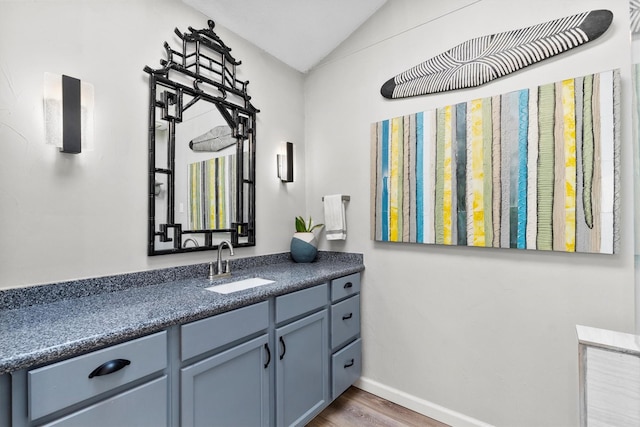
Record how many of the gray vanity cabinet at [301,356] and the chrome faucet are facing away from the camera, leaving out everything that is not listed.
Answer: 0

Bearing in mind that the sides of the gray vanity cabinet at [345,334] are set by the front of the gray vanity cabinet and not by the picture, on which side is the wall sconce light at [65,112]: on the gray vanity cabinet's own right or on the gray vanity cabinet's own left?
on the gray vanity cabinet's own right

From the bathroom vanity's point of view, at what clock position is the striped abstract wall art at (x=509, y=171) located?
The striped abstract wall art is roughly at 11 o'clock from the bathroom vanity.

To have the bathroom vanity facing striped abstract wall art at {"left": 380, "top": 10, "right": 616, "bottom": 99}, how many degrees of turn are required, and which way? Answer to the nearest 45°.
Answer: approximately 45° to its left

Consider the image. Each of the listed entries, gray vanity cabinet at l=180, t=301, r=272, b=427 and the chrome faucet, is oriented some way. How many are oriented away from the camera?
0

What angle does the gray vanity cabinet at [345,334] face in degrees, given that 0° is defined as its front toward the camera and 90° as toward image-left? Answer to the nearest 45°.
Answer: approximately 315°

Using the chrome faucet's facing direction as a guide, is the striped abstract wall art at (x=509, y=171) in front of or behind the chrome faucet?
in front

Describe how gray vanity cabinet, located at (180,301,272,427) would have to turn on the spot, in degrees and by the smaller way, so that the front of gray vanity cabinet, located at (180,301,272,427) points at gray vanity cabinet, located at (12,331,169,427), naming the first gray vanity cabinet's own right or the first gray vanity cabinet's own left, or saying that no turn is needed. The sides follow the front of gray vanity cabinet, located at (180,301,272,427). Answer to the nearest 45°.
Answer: approximately 90° to the first gray vanity cabinet's own right

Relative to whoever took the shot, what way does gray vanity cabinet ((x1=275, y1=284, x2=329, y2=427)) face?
facing the viewer and to the right of the viewer
